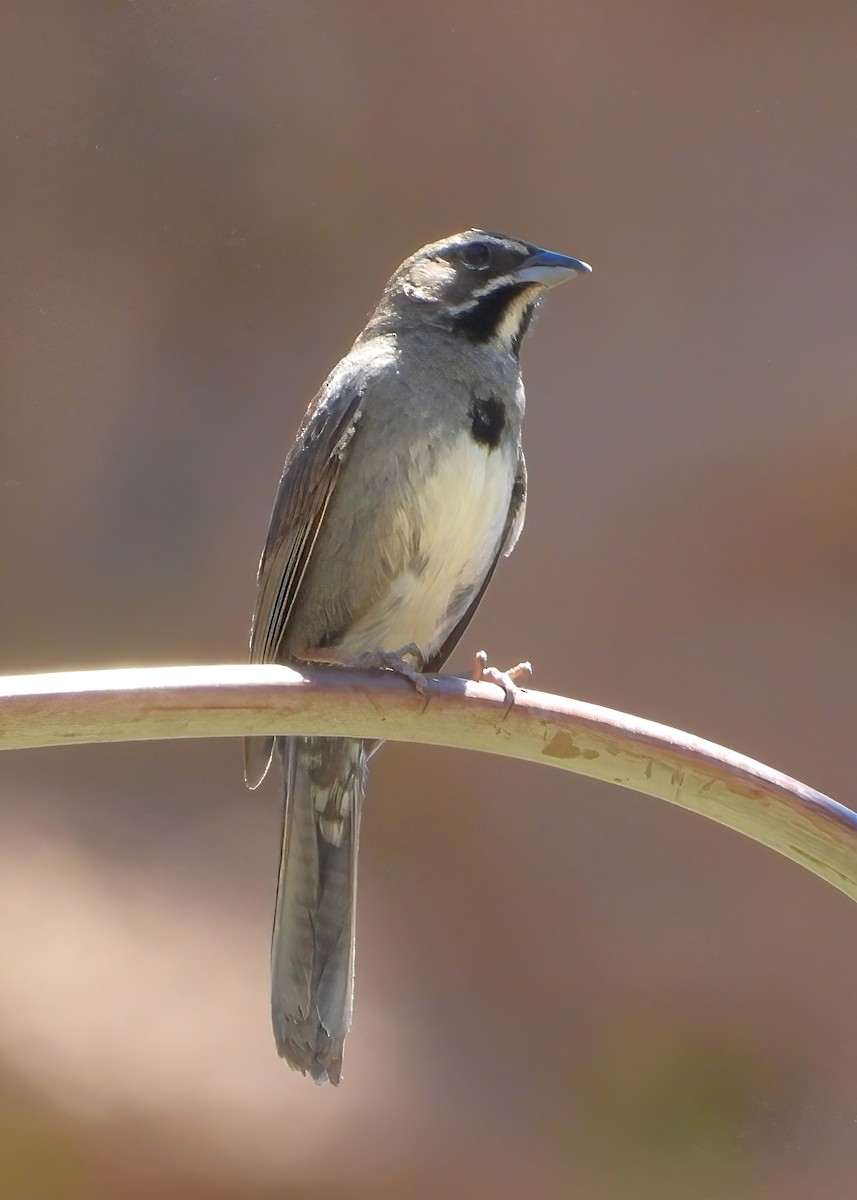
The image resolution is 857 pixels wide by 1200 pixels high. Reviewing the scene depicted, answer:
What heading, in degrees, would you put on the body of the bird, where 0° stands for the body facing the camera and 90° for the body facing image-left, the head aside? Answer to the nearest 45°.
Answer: approximately 315°
